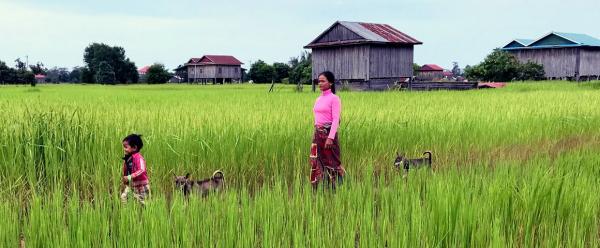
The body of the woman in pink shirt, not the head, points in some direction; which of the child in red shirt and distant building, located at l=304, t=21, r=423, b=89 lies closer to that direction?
the child in red shirt

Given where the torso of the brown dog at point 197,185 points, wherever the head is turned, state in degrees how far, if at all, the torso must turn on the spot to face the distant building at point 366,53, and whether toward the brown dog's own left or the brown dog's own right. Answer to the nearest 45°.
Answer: approximately 90° to the brown dog's own right

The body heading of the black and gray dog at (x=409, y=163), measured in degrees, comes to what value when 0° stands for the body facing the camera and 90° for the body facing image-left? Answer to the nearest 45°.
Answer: approximately 90°

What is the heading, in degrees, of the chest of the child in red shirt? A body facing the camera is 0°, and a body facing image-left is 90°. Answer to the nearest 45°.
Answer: approximately 90°

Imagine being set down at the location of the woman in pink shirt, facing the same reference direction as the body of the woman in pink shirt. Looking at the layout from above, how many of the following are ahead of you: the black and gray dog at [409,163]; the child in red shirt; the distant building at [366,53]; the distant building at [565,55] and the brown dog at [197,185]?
2

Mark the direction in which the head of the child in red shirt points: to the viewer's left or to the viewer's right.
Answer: to the viewer's left

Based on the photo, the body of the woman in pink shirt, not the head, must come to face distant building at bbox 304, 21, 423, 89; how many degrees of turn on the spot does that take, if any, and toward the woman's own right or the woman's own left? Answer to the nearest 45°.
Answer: approximately 135° to the woman's own right

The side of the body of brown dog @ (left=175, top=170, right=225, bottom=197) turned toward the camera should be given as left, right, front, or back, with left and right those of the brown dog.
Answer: left

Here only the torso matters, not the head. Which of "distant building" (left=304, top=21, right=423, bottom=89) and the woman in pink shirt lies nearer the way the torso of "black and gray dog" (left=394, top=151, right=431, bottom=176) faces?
the woman in pink shirt
